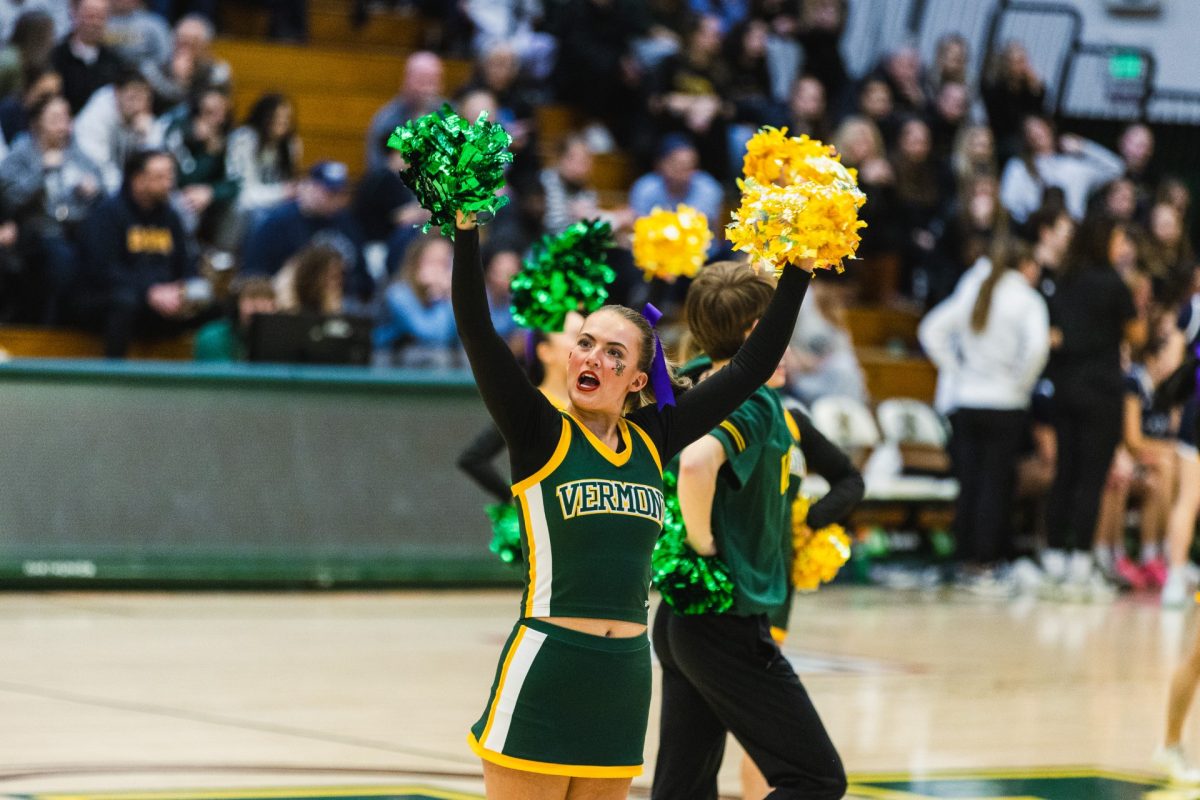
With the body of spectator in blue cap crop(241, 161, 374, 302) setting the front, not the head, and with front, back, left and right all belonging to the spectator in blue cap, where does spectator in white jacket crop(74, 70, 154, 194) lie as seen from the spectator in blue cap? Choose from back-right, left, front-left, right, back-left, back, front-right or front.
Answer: back-right

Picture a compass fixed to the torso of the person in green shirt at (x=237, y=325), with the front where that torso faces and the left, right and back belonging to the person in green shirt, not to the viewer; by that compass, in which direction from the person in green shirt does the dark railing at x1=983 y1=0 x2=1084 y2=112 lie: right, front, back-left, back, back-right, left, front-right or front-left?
left

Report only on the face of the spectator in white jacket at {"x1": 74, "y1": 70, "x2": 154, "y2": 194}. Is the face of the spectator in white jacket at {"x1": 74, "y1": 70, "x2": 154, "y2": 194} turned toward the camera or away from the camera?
toward the camera

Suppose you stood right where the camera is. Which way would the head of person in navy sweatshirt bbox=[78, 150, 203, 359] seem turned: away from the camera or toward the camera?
toward the camera

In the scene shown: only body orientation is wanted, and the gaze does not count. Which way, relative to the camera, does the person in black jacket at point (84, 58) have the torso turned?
toward the camera

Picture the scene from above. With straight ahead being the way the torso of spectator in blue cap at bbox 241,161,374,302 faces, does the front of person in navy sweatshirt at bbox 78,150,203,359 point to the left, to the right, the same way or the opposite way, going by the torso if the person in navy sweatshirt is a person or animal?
the same way

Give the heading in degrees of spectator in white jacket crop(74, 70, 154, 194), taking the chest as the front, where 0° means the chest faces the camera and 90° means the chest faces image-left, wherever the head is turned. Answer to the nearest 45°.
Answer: approximately 315°

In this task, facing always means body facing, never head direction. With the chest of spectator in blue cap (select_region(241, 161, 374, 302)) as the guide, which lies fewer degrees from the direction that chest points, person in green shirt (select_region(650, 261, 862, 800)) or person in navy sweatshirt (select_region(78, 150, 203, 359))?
the person in green shirt

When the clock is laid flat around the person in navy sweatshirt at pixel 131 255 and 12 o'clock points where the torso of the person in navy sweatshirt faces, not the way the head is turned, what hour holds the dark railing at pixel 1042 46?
The dark railing is roughly at 9 o'clock from the person in navy sweatshirt.

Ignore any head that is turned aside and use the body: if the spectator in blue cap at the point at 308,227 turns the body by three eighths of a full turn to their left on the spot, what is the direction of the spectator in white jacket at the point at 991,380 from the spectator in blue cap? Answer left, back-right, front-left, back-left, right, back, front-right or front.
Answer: right

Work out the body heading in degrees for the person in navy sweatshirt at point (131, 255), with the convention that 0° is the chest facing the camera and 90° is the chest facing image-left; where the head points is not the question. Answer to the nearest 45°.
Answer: approximately 315°

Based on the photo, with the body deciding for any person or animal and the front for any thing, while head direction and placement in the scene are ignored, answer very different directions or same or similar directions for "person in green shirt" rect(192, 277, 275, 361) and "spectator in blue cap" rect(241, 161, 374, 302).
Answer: same or similar directions

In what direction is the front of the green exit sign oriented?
toward the camera

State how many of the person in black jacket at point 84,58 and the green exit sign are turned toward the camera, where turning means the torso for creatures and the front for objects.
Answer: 2

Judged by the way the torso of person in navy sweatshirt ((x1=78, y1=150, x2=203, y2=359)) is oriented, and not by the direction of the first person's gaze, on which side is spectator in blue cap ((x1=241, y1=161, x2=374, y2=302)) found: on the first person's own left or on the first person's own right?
on the first person's own left

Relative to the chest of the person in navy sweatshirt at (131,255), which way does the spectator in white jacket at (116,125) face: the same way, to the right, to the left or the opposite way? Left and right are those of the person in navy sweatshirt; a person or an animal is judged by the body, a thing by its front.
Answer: the same way

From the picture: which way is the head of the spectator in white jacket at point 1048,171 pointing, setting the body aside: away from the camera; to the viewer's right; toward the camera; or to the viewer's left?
toward the camera
